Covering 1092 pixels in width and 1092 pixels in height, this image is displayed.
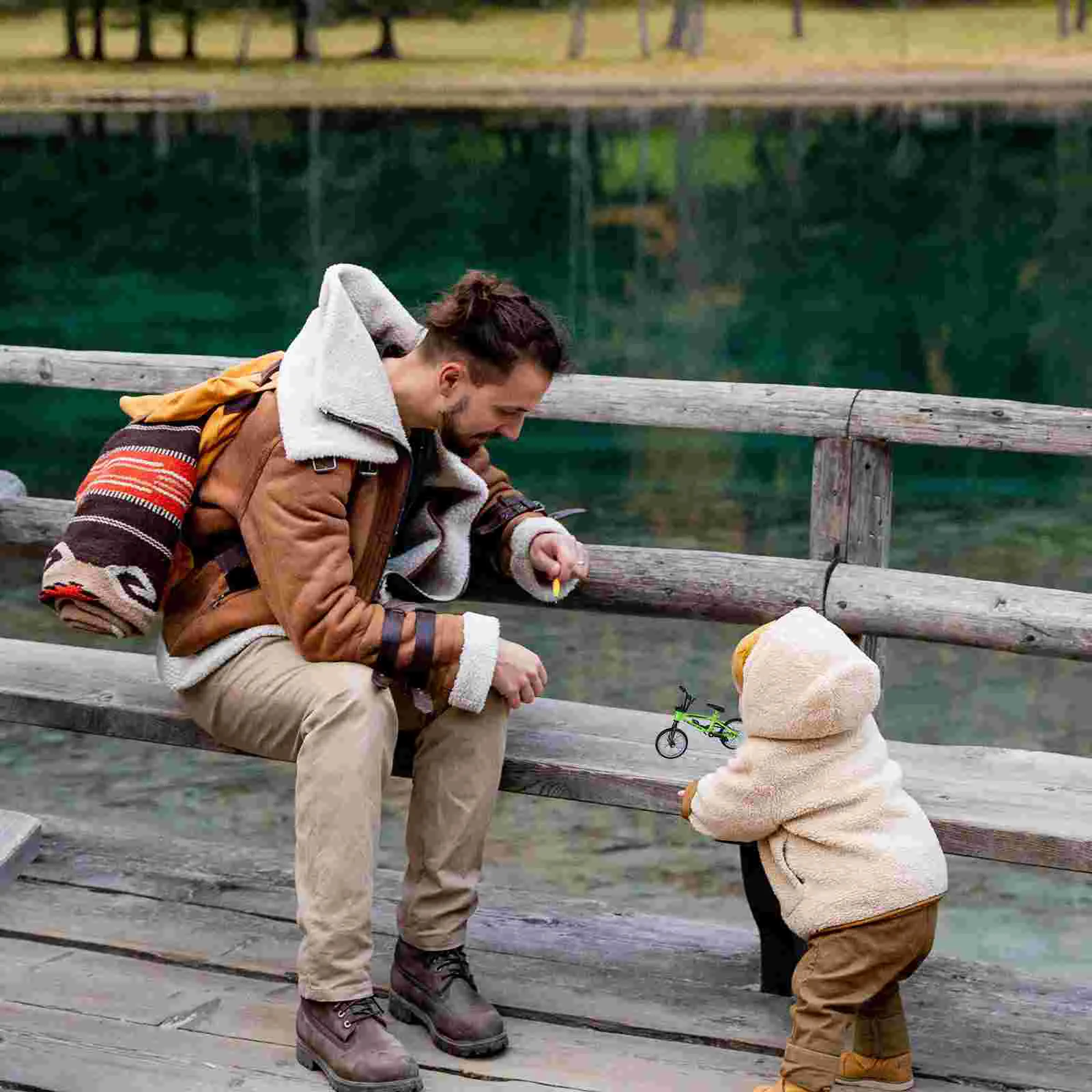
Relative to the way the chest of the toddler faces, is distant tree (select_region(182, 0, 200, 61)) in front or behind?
in front

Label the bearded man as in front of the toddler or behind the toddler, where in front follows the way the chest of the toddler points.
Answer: in front

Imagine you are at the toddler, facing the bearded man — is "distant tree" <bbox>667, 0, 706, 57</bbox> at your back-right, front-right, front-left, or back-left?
front-right

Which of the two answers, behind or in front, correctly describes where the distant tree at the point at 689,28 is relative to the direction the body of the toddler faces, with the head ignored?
in front

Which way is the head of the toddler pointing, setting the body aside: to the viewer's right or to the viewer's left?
to the viewer's left

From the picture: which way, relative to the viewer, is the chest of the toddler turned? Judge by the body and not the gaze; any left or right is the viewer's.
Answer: facing away from the viewer and to the left of the viewer

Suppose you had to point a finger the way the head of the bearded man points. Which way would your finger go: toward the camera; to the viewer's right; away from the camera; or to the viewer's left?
to the viewer's right

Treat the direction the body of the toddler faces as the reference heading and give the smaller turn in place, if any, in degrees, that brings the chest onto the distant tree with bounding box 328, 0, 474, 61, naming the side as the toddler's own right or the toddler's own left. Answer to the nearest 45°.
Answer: approximately 45° to the toddler's own right

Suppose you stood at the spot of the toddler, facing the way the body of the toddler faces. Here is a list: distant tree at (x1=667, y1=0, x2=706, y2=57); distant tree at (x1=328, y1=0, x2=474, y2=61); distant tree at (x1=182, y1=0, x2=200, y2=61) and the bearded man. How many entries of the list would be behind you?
0

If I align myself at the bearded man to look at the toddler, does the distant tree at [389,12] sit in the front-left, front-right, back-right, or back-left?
back-left
